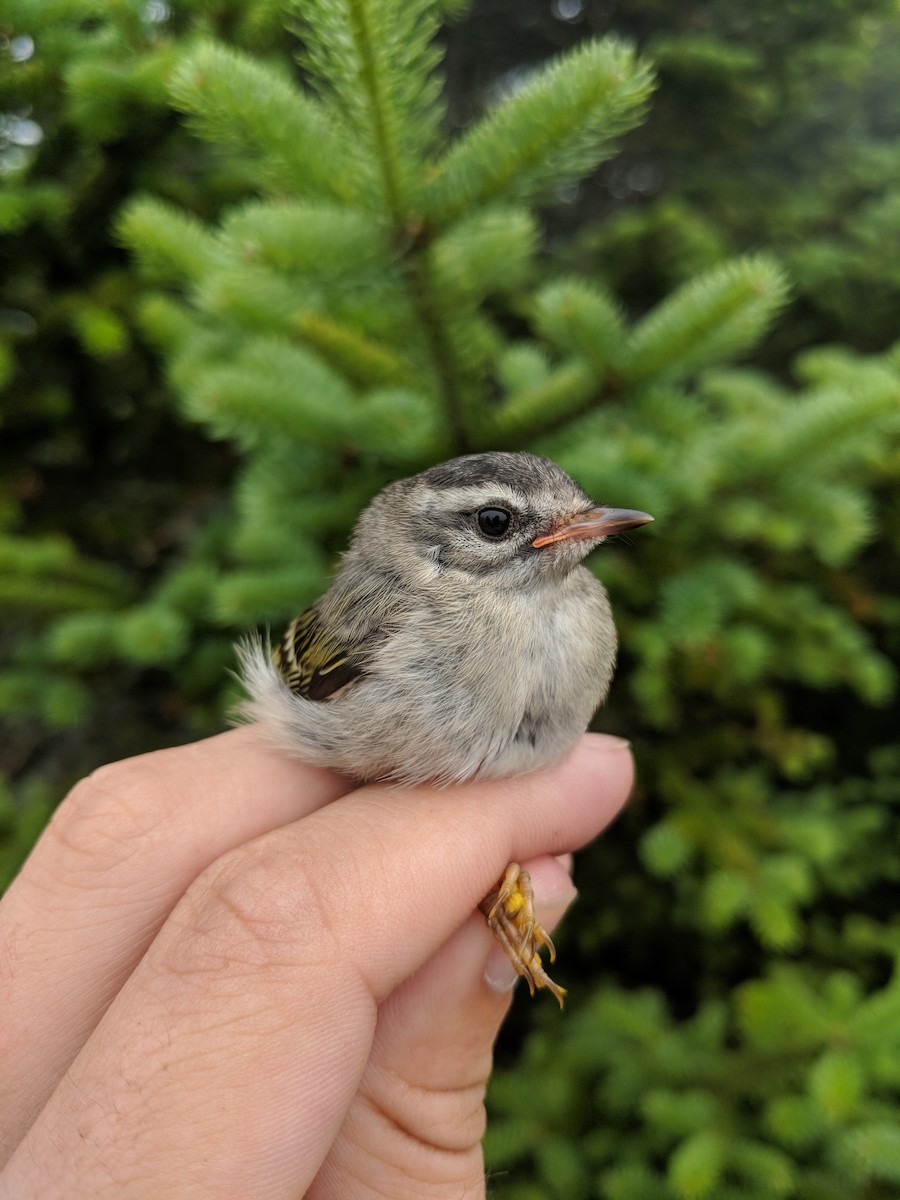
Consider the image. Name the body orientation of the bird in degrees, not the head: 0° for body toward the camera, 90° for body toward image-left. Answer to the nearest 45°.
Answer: approximately 315°
